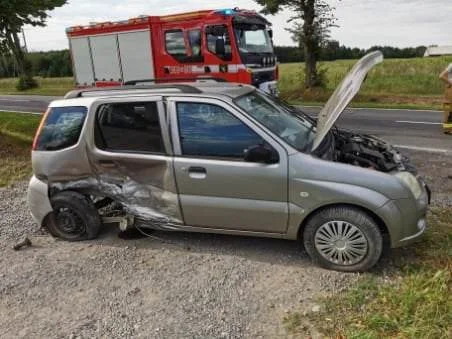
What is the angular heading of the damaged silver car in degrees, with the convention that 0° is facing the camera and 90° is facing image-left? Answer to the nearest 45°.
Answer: approximately 270°

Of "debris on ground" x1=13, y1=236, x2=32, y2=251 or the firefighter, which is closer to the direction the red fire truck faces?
the firefighter

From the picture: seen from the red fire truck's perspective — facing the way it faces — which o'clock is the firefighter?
The firefighter is roughly at 12 o'clock from the red fire truck.

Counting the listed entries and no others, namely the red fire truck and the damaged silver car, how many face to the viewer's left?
0

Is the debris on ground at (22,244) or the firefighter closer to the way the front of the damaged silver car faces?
the firefighter

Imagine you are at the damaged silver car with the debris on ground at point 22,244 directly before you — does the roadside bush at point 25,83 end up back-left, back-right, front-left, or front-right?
front-right

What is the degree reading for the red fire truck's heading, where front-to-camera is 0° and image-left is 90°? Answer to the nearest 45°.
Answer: approximately 315°

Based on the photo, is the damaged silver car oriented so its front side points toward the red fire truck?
no

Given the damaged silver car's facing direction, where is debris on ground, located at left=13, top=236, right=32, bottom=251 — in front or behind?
behind

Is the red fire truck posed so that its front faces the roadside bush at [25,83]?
no

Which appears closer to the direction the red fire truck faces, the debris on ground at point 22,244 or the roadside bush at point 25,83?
the debris on ground

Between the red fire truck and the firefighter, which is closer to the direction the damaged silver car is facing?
the firefighter

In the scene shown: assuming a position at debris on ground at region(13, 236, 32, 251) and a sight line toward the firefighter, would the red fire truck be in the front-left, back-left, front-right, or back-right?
front-left
